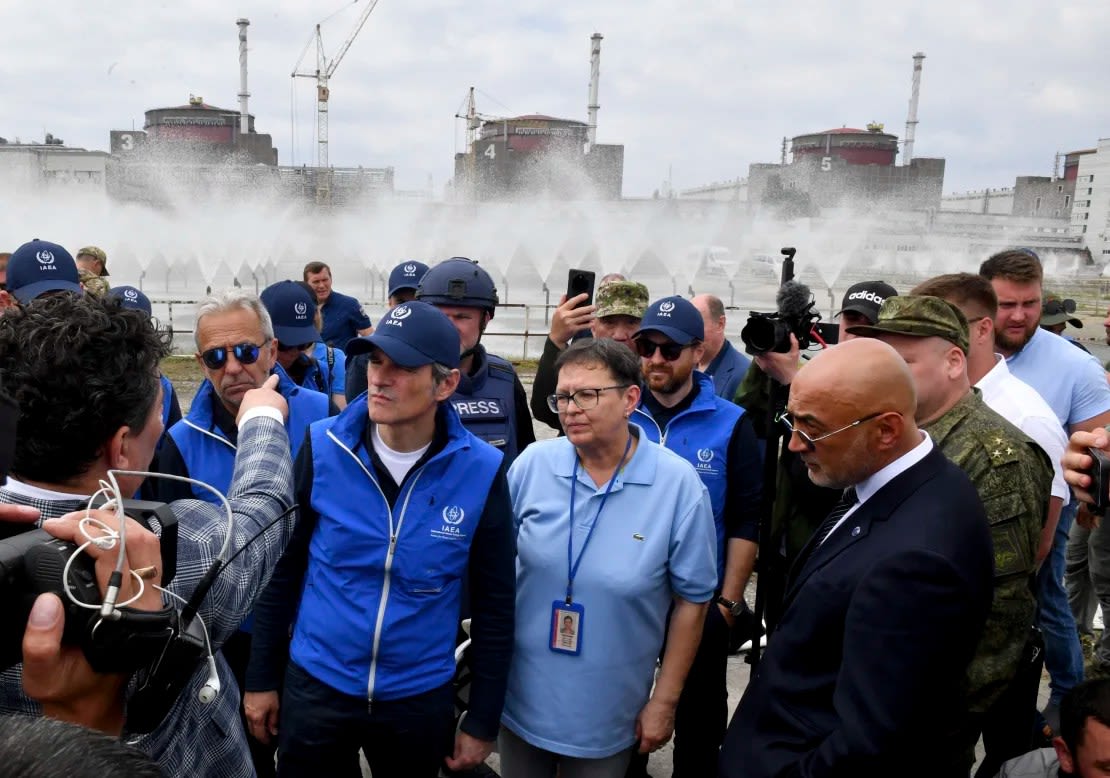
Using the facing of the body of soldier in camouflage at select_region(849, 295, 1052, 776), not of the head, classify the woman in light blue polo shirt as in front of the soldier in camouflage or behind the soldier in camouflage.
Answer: in front

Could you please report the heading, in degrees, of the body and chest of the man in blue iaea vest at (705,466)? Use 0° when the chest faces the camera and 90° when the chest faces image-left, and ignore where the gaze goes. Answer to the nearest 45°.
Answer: approximately 45°

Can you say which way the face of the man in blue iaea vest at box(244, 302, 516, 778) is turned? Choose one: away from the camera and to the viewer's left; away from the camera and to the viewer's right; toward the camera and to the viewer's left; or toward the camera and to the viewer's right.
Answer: toward the camera and to the viewer's left

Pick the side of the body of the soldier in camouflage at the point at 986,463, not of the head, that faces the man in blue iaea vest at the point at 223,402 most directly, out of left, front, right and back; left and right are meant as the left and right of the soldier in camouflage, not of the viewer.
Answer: front

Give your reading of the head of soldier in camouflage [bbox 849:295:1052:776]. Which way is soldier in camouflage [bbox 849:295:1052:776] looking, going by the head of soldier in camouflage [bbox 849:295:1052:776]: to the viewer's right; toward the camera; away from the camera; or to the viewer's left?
to the viewer's left

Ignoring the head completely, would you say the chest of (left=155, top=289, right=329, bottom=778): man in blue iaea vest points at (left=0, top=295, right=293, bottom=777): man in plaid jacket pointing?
yes

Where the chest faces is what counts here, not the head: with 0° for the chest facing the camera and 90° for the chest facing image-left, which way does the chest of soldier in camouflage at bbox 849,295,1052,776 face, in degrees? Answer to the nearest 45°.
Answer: approximately 90°

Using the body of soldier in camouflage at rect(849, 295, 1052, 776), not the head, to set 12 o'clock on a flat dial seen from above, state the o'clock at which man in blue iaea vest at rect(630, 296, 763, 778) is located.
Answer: The man in blue iaea vest is roughly at 1 o'clock from the soldier in camouflage.
